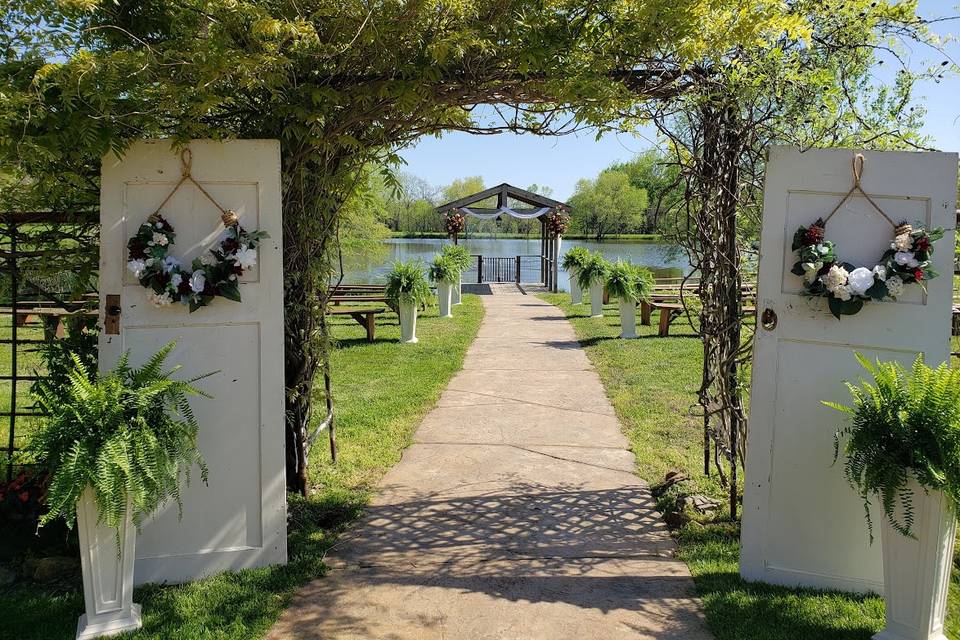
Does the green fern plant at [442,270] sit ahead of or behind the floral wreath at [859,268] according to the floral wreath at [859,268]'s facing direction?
behind

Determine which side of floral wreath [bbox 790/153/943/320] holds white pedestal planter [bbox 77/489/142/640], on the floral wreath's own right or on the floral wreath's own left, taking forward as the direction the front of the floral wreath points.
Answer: on the floral wreath's own right

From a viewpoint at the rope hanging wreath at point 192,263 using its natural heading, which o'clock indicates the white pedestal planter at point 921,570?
The white pedestal planter is roughly at 10 o'clock from the rope hanging wreath.

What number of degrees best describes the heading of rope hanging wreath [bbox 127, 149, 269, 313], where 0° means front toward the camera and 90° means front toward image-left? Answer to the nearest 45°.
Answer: approximately 0°

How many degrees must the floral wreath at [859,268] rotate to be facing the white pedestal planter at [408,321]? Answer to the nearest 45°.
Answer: approximately 135° to its right

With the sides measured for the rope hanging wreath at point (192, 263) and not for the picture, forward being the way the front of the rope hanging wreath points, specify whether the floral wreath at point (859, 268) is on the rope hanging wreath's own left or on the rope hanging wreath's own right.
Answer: on the rope hanging wreath's own left

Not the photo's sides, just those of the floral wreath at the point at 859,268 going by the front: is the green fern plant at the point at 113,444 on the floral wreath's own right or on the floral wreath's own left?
on the floral wreath's own right

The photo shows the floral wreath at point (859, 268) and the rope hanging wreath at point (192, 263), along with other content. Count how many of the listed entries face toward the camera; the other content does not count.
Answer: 2
